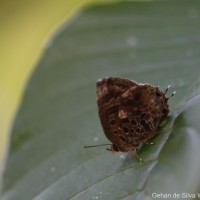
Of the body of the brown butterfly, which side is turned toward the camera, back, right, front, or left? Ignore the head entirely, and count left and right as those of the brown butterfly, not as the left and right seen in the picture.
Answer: left
